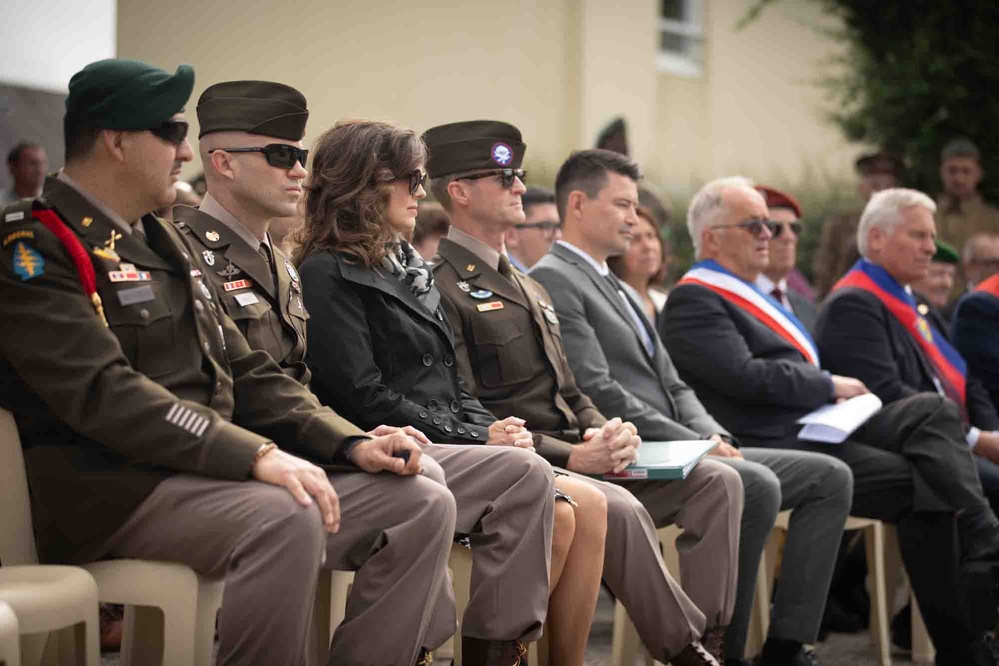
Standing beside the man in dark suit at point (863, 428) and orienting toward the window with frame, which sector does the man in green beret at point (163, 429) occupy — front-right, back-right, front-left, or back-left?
back-left

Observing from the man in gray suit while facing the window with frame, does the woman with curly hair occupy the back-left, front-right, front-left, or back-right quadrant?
back-left

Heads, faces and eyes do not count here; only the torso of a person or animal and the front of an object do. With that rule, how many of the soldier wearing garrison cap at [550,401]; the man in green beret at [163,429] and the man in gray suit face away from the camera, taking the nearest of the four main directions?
0

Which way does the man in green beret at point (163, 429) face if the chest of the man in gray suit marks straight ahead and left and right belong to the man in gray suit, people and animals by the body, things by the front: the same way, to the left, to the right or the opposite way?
the same way
